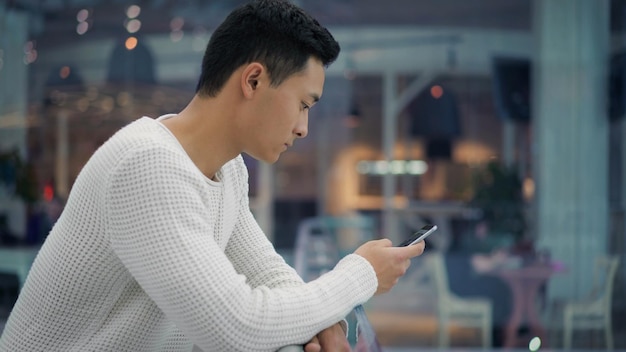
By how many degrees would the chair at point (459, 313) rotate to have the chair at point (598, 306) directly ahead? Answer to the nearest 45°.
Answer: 0° — it already faces it

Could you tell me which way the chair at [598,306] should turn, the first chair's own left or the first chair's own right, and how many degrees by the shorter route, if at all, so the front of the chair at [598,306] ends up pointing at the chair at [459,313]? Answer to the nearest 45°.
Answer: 0° — it already faces it

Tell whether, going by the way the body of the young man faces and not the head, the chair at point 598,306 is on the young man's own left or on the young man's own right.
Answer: on the young man's own left

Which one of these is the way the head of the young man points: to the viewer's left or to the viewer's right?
to the viewer's right

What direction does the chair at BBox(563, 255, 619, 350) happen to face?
to the viewer's left

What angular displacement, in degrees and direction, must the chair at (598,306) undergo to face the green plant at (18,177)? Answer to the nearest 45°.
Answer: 0° — it already faces it

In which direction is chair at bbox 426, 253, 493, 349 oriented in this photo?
to the viewer's right

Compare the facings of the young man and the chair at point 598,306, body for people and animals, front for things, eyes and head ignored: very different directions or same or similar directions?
very different directions

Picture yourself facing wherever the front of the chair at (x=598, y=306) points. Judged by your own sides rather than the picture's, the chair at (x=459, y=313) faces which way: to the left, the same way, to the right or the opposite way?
the opposite way

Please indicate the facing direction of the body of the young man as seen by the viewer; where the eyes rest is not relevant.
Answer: to the viewer's right
